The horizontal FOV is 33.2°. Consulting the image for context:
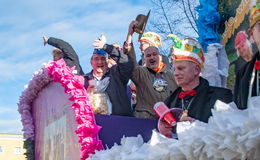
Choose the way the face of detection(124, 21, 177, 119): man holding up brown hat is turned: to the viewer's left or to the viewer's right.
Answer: to the viewer's left

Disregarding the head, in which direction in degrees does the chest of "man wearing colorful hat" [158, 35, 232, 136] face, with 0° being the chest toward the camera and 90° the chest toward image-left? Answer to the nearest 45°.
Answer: approximately 45°

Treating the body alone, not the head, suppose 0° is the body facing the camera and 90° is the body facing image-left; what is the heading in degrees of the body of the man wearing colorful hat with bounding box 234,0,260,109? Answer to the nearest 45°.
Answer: approximately 0°

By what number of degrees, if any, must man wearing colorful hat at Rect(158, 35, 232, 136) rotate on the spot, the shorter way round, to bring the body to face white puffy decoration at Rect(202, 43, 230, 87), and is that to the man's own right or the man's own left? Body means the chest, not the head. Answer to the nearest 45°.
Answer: approximately 135° to the man's own right

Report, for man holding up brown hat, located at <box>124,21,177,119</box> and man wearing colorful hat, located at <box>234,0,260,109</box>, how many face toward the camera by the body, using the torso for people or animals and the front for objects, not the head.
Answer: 2

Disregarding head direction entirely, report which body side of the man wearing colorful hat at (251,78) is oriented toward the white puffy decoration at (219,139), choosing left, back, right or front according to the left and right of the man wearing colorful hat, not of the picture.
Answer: front
